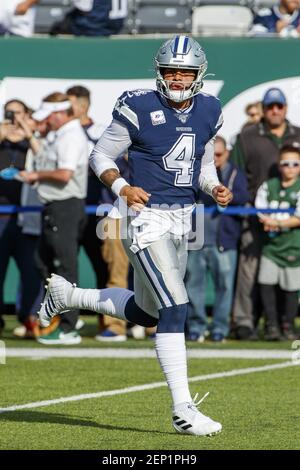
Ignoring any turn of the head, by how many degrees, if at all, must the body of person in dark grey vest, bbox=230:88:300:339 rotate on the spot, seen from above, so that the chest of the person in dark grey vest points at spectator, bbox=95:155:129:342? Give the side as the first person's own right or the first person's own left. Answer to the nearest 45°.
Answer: approximately 90° to the first person's own right

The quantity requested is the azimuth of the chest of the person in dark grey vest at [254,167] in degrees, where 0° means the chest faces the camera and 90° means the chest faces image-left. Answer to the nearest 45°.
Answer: approximately 0°
